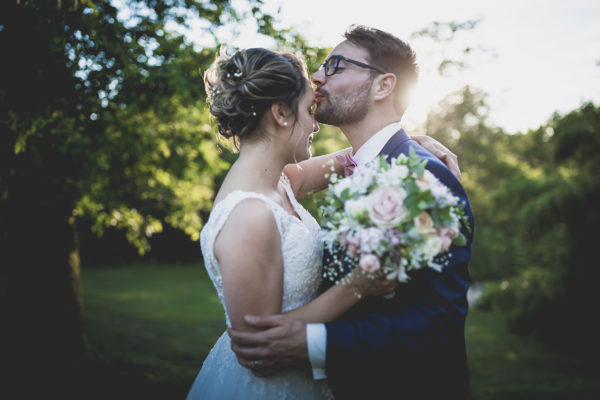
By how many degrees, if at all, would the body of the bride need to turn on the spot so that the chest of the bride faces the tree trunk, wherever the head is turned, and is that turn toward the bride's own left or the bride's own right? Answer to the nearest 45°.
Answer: approximately 135° to the bride's own left

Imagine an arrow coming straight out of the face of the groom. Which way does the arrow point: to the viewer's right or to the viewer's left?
to the viewer's left

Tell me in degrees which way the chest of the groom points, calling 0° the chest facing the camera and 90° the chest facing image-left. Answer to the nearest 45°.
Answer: approximately 90°

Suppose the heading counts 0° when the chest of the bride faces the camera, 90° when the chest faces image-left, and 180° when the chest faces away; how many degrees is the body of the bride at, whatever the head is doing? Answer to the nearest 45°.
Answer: approximately 270°

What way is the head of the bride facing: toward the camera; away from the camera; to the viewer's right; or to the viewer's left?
to the viewer's right

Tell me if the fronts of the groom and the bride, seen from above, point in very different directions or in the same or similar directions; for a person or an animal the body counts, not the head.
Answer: very different directions
